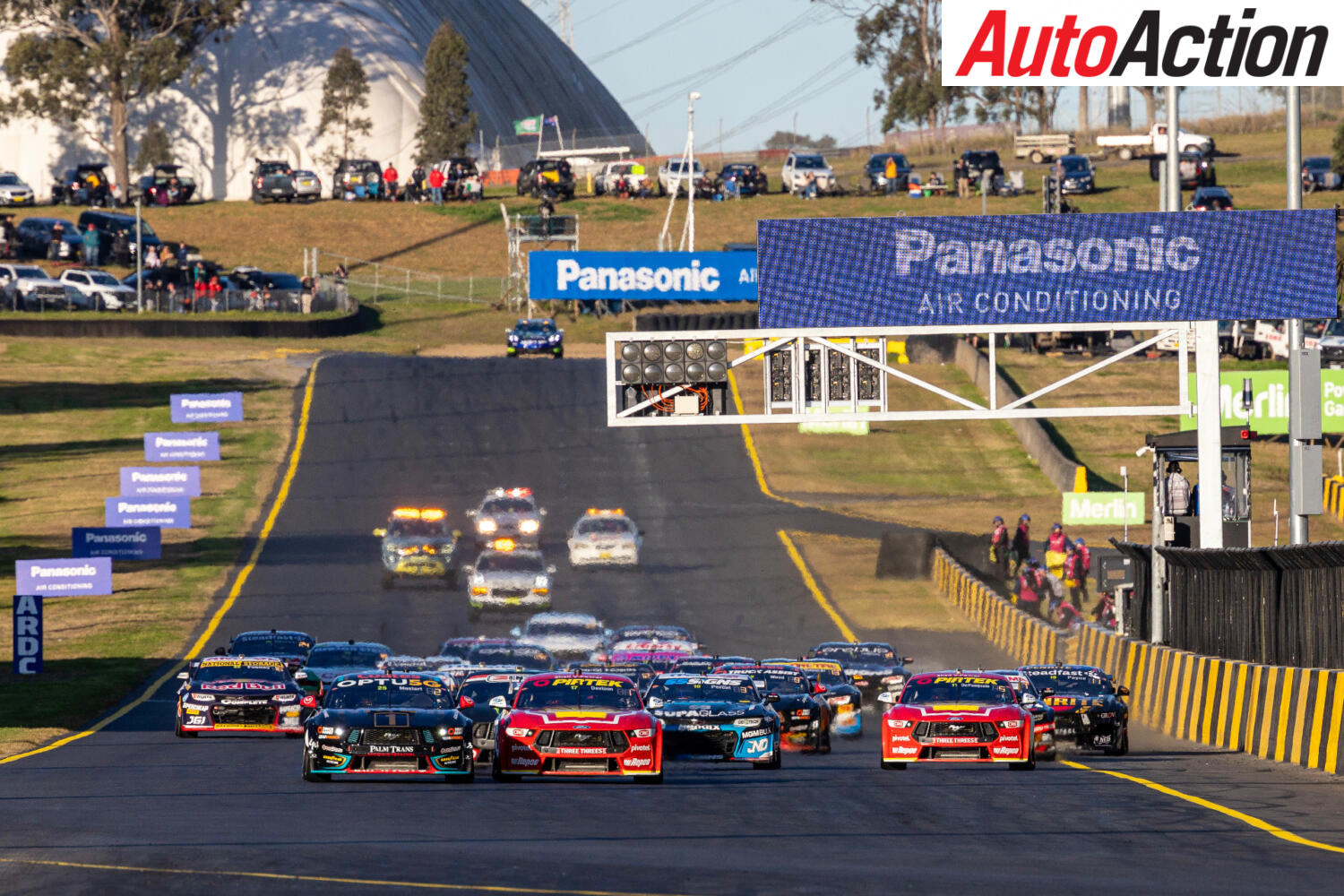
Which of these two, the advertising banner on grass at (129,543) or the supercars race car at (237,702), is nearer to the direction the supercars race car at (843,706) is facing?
the supercars race car

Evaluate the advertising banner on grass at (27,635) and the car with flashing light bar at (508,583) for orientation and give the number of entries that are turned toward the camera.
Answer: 2

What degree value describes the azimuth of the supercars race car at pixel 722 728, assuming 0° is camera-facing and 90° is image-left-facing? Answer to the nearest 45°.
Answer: approximately 0°

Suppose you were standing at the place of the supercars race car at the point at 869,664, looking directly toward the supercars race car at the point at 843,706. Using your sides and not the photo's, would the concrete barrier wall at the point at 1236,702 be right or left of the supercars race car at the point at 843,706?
left

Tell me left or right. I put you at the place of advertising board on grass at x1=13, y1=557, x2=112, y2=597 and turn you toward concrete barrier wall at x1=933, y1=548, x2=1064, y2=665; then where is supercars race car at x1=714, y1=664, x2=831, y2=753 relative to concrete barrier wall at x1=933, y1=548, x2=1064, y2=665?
right

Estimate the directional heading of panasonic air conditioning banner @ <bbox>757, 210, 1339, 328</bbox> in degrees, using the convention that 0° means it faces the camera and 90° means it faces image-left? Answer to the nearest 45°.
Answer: approximately 0°

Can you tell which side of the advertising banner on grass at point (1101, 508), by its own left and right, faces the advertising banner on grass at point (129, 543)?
right

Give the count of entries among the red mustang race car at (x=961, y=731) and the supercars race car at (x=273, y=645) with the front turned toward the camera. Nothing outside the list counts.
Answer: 2

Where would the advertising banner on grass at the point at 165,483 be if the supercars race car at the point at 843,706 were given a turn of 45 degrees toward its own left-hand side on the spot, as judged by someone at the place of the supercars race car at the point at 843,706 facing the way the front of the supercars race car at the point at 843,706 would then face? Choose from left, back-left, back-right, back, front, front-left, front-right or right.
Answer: back

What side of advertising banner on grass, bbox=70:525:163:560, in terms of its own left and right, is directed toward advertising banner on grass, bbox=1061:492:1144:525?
left

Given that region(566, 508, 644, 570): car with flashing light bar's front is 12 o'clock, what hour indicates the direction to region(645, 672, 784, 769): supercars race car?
The supercars race car is roughly at 12 o'clock from the car with flashing light bar.
